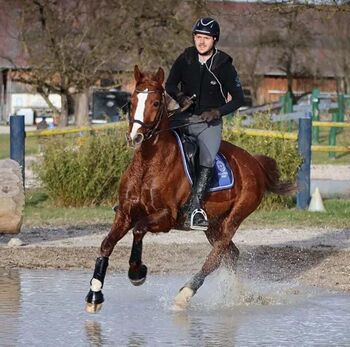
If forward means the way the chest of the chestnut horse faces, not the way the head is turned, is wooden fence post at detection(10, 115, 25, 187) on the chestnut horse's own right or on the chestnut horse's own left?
on the chestnut horse's own right

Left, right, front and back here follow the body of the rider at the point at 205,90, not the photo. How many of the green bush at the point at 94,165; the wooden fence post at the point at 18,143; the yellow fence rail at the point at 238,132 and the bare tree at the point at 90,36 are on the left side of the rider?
0

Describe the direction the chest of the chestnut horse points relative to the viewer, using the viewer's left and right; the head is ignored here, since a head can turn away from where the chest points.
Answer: facing the viewer and to the left of the viewer

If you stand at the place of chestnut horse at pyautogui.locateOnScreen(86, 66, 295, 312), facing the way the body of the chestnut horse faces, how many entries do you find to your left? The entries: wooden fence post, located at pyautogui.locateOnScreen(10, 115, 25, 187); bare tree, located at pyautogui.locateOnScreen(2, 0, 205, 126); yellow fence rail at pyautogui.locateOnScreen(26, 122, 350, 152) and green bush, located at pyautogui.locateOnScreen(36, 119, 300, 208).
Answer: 0

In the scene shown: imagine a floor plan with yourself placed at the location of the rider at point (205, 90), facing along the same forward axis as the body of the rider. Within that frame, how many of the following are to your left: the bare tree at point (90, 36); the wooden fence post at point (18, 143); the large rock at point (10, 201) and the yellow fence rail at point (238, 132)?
0

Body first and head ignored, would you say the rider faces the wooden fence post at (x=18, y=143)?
no

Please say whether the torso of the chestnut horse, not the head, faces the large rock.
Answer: no

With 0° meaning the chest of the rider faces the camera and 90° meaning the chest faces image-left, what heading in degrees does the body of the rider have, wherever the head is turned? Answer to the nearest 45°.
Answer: approximately 45°

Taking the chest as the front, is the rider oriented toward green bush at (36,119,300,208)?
no

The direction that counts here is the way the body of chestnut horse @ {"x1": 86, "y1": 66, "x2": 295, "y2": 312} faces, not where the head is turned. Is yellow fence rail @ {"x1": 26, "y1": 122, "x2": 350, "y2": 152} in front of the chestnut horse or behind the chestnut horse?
behind
